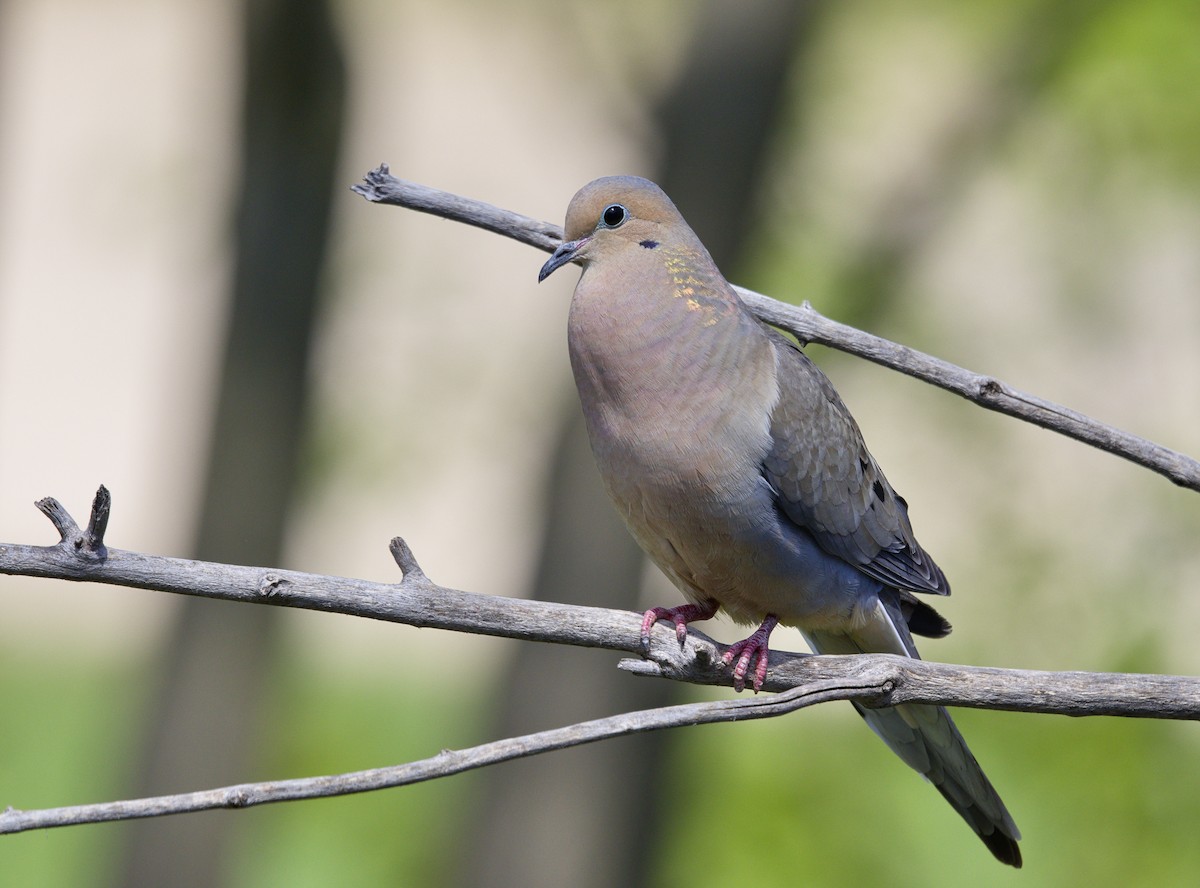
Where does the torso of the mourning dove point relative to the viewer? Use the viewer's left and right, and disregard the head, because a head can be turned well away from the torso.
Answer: facing the viewer and to the left of the viewer
